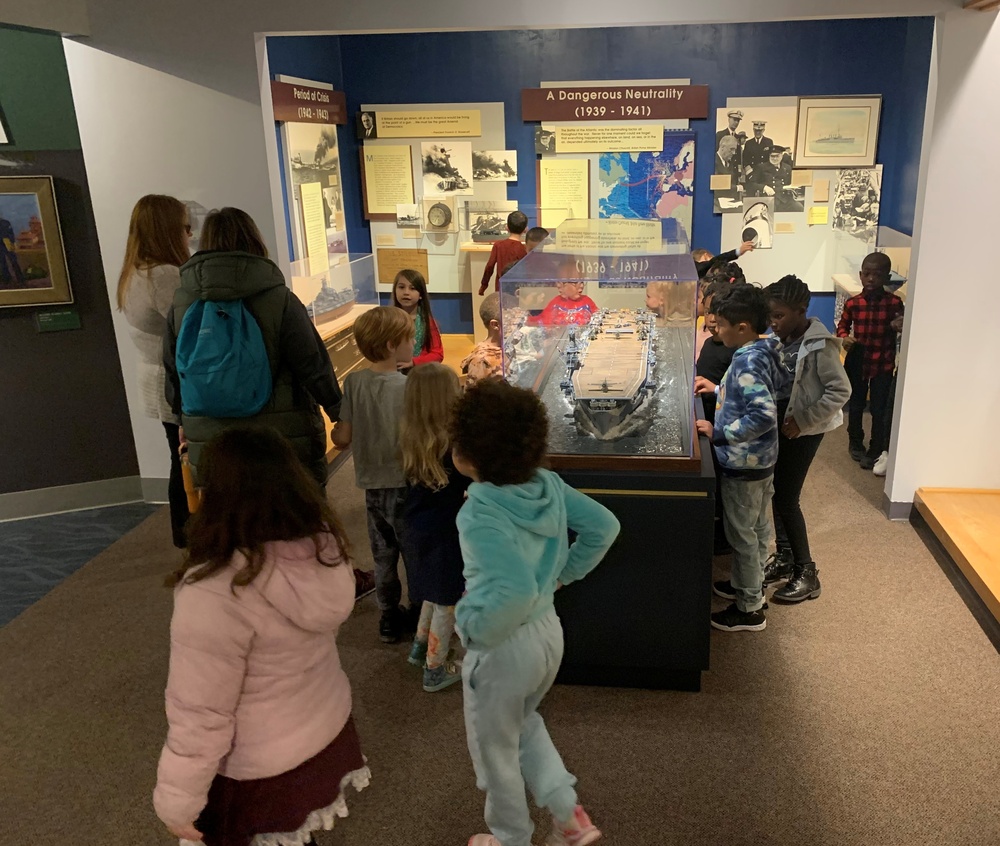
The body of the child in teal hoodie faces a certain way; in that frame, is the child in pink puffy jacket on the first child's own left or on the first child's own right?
on the first child's own left

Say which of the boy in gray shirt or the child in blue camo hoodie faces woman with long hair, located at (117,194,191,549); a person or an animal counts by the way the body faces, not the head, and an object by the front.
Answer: the child in blue camo hoodie

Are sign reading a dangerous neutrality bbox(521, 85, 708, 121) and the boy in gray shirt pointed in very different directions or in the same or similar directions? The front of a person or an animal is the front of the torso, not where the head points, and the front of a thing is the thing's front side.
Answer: very different directions

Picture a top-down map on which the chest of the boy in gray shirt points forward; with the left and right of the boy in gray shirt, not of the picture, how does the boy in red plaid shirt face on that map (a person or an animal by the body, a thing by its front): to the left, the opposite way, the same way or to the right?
the opposite way

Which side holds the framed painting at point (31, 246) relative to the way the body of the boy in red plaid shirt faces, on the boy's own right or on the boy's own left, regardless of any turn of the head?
on the boy's own right

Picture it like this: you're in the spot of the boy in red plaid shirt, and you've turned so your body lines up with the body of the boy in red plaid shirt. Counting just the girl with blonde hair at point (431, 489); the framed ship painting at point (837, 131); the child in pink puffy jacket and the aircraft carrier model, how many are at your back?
1

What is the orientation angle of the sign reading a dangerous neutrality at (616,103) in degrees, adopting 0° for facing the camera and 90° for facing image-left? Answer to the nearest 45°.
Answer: approximately 0°

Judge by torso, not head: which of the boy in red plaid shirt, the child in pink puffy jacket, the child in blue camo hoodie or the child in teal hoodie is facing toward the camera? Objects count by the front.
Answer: the boy in red plaid shirt

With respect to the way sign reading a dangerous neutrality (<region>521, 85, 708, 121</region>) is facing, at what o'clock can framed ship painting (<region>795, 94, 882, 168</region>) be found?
The framed ship painting is roughly at 9 o'clock from the sign reading a dangerous neutrality.

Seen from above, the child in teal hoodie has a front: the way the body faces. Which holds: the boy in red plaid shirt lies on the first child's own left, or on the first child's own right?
on the first child's own right

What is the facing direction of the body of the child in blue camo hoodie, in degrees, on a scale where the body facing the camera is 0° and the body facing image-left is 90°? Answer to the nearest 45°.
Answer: approximately 90°
